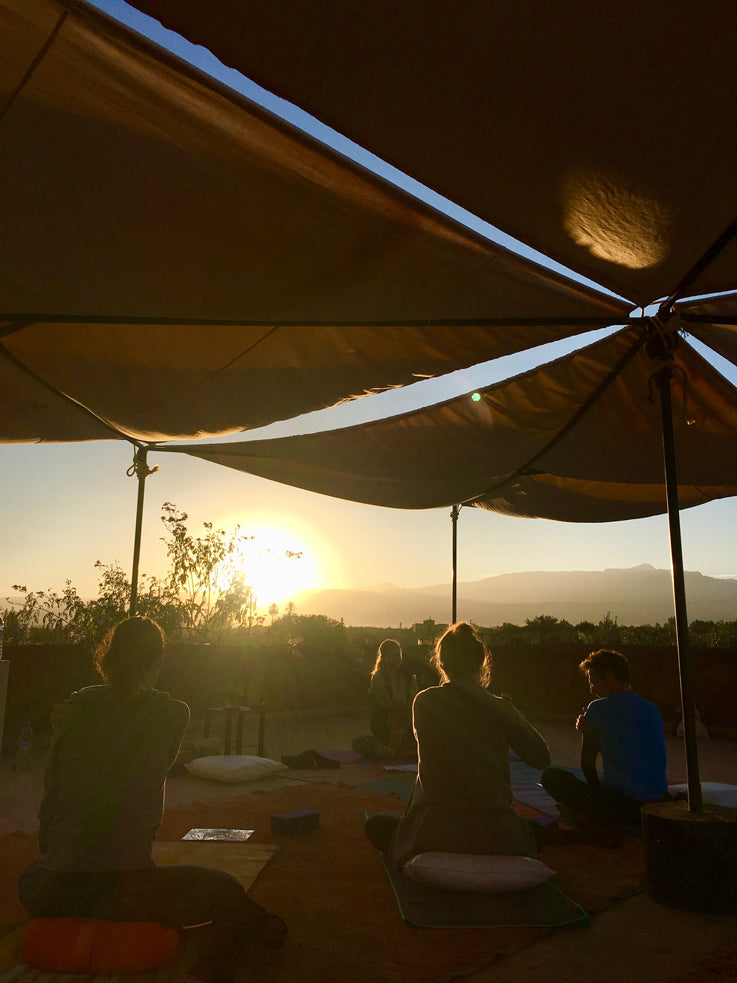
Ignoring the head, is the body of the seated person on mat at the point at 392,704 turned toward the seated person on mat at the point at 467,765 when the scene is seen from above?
yes

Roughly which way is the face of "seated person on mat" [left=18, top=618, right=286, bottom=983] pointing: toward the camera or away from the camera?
away from the camera

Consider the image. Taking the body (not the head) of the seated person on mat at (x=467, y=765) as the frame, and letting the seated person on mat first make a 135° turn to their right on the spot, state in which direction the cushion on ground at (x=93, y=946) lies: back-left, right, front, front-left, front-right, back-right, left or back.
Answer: right

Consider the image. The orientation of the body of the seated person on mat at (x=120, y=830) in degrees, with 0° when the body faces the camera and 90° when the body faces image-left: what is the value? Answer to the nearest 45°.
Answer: approximately 225°

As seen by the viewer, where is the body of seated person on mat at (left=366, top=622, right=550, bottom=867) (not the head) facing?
away from the camera

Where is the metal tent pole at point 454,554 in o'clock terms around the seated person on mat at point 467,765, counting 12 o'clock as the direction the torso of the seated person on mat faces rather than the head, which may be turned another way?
The metal tent pole is roughly at 12 o'clock from the seated person on mat.

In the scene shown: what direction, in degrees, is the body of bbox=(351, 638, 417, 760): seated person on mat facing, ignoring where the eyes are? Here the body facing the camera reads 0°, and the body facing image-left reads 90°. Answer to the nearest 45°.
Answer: approximately 0°

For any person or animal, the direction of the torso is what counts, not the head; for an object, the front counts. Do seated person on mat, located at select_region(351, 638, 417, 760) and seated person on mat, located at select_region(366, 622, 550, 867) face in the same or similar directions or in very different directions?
very different directions

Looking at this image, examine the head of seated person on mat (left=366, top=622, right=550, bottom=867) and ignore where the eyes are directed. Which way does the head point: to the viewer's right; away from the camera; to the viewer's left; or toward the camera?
away from the camera
